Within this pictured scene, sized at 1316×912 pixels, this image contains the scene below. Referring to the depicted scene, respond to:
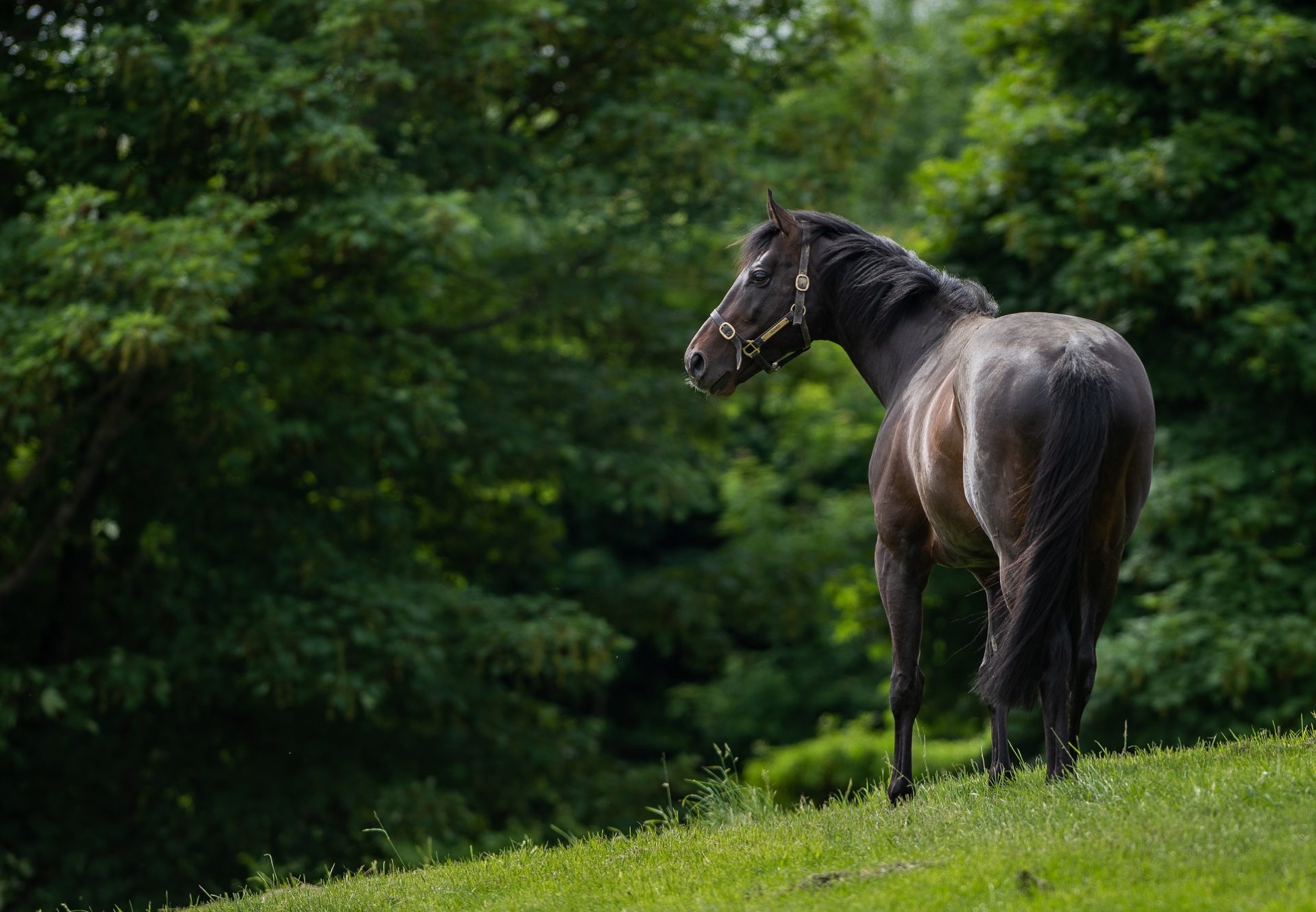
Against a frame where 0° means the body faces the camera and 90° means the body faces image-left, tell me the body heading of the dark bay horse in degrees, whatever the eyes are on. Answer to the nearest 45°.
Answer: approximately 135°

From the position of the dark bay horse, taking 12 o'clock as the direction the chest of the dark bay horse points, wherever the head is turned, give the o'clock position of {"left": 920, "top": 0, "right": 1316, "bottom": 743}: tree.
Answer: The tree is roughly at 2 o'clock from the dark bay horse.
